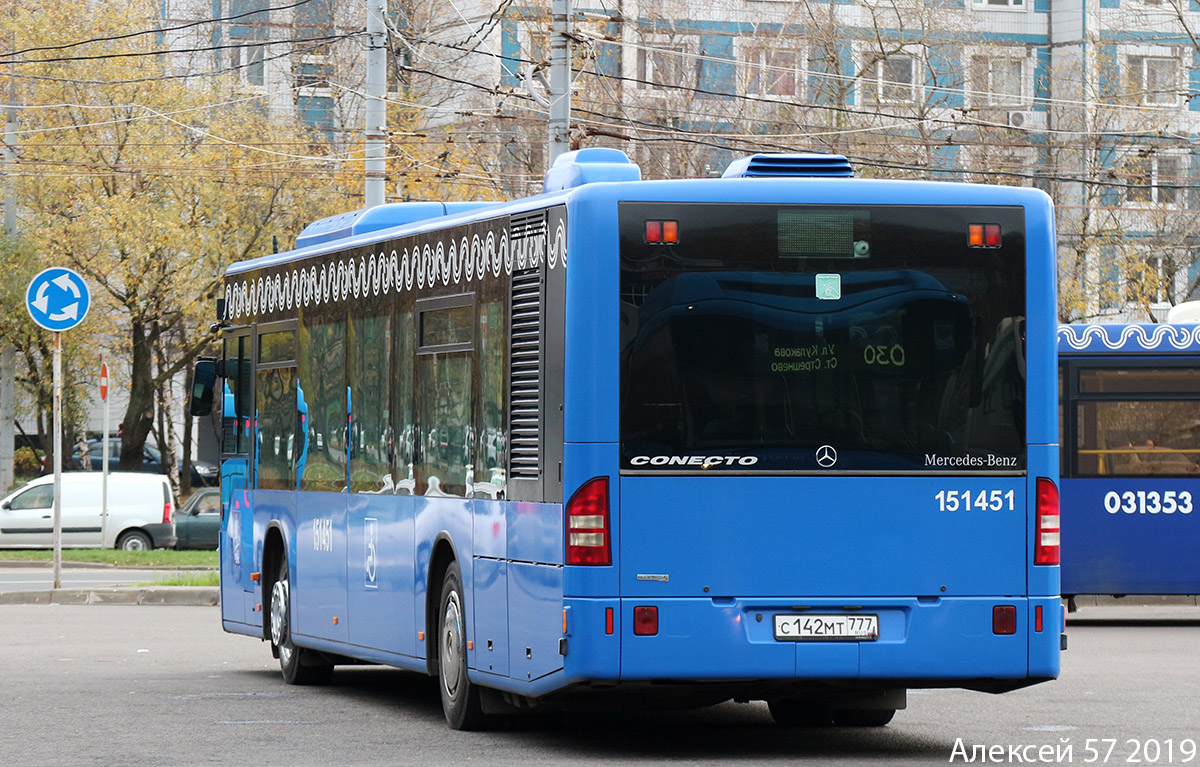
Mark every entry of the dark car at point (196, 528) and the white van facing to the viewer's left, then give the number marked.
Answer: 2

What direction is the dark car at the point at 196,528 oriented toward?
to the viewer's left

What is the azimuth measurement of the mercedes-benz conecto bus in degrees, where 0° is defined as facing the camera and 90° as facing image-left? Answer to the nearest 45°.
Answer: approximately 135°

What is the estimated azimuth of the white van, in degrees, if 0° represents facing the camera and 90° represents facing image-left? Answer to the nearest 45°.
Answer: approximately 90°
